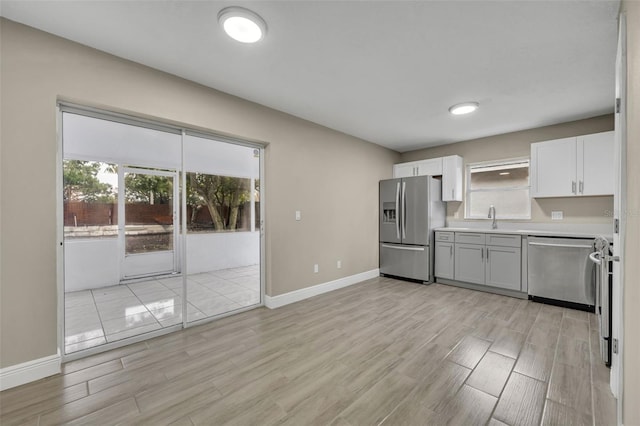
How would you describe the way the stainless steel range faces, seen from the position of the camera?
facing to the left of the viewer

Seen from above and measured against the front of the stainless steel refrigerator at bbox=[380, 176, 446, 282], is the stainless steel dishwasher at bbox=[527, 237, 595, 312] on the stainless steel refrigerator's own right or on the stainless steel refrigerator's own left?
on the stainless steel refrigerator's own left

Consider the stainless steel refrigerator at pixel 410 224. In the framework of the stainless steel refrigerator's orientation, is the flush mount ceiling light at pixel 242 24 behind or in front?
in front

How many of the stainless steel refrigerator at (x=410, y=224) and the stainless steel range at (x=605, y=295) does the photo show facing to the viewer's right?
0

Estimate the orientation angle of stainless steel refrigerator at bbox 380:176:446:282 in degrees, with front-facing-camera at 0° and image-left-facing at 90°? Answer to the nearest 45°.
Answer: approximately 45°

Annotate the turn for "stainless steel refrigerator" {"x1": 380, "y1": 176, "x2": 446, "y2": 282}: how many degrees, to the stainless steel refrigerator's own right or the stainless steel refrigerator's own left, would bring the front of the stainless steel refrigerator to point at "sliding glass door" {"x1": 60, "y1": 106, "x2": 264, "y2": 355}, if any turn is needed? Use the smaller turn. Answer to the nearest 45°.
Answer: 0° — it already faces it

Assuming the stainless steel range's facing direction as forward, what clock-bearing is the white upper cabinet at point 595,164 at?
The white upper cabinet is roughly at 3 o'clock from the stainless steel range.

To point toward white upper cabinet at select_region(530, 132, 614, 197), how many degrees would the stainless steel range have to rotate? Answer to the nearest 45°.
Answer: approximately 90° to its right

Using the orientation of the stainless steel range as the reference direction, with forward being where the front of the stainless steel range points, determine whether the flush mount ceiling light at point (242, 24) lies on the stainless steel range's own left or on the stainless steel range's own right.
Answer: on the stainless steel range's own left

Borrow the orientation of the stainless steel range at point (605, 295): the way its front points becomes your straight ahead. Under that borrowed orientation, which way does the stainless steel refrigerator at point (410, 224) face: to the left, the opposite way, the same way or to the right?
to the left
